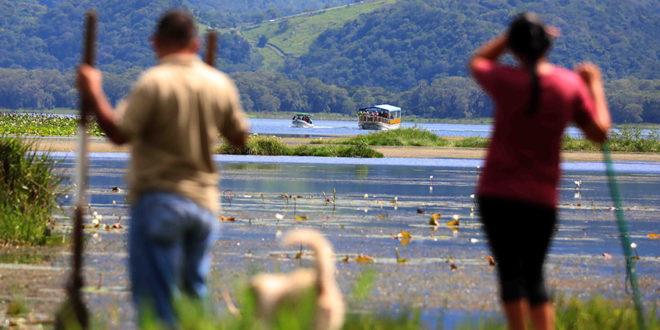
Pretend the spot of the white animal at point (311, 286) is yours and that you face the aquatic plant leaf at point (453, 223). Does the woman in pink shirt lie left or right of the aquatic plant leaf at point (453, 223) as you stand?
right

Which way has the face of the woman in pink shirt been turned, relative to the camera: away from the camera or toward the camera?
away from the camera

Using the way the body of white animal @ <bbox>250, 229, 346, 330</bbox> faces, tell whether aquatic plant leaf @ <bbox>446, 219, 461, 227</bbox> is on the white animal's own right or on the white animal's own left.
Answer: on the white animal's own right

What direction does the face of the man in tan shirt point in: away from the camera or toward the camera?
away from the camera

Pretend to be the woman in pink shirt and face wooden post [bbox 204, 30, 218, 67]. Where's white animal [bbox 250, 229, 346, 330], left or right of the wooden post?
left
